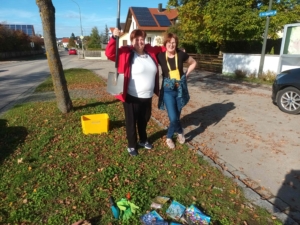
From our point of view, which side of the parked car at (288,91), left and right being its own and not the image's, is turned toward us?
left

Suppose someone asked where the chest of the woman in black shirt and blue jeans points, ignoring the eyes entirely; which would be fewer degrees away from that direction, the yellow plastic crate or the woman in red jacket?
the woman in red jacket

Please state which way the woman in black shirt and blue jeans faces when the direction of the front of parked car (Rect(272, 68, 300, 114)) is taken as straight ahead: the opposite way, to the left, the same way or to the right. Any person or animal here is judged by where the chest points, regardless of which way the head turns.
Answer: to the left

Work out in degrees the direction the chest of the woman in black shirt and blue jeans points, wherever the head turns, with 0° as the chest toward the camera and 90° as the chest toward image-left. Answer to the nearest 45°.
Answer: approximately 0°

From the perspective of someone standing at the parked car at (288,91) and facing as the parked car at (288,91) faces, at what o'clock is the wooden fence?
The wooden fence is roughly at 2 o'clock from the parked car.

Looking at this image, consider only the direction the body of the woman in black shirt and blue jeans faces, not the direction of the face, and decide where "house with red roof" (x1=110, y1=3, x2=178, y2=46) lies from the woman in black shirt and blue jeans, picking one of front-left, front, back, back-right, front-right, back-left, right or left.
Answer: back

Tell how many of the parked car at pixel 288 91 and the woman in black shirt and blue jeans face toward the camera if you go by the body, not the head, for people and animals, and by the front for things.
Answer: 1

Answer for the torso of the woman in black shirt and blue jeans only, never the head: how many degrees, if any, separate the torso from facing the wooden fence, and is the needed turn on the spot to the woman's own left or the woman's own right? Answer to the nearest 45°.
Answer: approximately 180°

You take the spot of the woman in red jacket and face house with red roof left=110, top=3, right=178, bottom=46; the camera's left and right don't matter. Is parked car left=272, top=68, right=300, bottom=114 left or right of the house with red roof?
right

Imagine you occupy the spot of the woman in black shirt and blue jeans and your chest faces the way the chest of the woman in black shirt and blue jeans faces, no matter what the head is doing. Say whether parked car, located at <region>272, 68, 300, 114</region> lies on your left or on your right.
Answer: on your left
